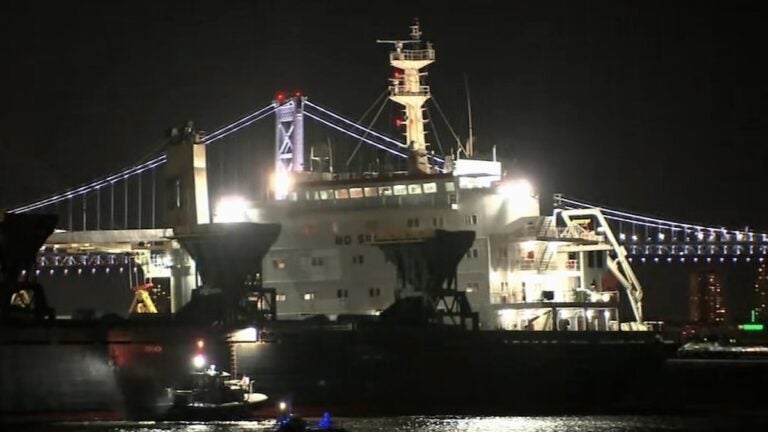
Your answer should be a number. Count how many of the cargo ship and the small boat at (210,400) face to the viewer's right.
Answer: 1

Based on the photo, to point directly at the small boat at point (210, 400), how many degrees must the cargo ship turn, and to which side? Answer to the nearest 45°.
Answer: approximately 45° to its left

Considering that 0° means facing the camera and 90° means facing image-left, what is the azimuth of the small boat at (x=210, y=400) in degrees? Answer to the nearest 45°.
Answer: approximately 270°

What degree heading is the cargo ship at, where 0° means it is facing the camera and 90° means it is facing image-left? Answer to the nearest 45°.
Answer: approximately 45°

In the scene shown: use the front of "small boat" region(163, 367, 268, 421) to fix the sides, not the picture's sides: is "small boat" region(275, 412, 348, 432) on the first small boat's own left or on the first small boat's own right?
on the first small boat's own right
